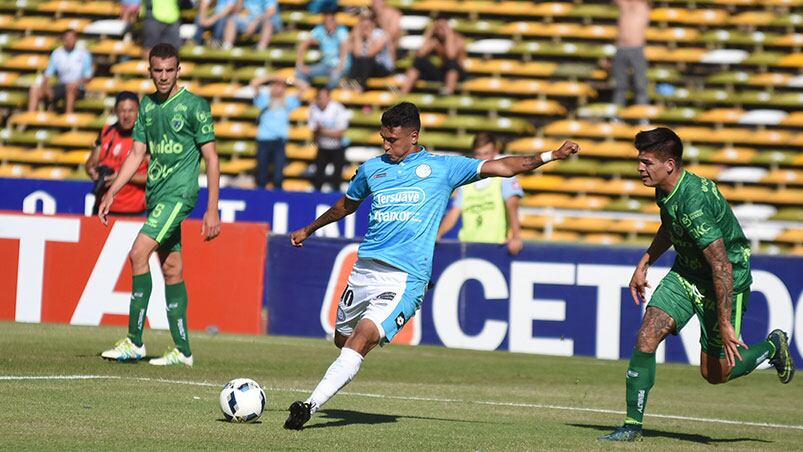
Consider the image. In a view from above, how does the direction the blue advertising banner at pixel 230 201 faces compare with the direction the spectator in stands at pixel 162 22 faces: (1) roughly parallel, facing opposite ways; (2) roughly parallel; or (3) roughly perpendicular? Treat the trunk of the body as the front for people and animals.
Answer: roughly parallel

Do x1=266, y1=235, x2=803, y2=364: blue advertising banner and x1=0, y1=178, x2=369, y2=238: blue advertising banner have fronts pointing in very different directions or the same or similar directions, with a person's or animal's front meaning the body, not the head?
same or similar directions

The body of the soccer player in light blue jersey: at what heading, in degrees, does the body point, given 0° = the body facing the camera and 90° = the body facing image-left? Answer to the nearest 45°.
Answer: approximately 45°

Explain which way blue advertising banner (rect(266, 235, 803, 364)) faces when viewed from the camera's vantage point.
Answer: facing the viewer

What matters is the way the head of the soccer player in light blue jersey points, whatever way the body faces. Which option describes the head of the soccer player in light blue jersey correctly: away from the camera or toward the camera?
toward the camera

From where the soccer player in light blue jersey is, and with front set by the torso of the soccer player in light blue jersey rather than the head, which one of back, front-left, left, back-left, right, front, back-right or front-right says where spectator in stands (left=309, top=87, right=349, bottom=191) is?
back-right

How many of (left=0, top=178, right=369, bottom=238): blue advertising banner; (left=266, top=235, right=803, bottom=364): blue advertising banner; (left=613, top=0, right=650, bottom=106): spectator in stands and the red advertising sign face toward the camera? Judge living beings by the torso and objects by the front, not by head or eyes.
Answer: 4

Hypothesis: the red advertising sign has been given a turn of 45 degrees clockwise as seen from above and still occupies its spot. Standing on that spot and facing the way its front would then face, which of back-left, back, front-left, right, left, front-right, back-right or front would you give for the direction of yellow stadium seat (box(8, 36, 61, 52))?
back-right

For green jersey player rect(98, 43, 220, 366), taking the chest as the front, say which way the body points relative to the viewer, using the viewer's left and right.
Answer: facing the viewer and to the left of the viewer

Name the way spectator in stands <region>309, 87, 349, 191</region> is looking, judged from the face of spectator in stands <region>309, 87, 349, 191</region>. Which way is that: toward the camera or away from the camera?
toward the camera

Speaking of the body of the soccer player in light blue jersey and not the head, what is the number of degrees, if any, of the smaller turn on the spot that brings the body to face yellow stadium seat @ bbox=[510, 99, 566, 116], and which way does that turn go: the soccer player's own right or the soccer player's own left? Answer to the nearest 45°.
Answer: approximately 135° to the soccer player's own right

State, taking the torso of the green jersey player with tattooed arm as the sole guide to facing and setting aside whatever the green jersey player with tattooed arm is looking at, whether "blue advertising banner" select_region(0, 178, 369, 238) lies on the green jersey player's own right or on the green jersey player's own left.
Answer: on the green jersey player's own right

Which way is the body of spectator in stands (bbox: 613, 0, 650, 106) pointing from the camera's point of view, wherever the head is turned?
toward the camera

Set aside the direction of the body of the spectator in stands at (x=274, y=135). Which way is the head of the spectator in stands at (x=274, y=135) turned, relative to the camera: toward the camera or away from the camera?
toward the camera

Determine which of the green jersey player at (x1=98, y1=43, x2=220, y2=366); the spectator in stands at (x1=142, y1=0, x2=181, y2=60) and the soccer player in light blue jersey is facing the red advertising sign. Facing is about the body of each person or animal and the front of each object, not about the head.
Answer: the spectator in stands

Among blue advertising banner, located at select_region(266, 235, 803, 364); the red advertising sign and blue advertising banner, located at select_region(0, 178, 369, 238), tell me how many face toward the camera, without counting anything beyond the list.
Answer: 3
